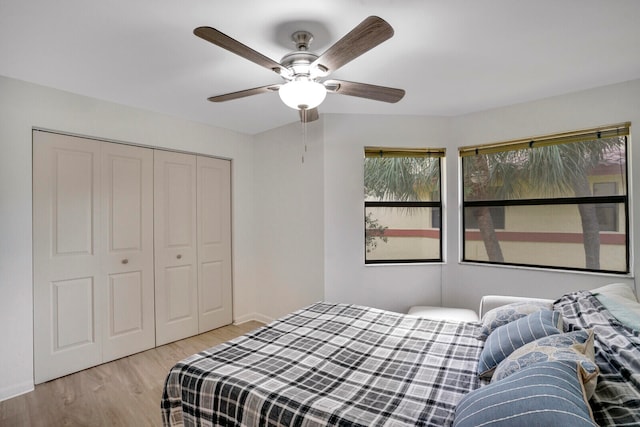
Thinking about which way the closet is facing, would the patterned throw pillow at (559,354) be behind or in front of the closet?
in front

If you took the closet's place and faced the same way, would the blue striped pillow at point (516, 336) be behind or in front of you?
in front

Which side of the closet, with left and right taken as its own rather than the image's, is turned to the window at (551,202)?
front

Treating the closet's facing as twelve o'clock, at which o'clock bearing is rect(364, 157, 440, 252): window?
The window is roughly at 11 o'clock from the closet.

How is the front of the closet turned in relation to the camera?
facing the viewer and to the right of the viewer

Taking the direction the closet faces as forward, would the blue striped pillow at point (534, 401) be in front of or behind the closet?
in front
